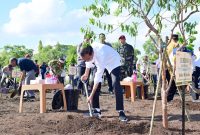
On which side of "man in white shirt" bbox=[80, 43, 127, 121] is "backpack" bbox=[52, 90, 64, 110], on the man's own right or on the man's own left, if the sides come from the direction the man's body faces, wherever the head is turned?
on the man's own right

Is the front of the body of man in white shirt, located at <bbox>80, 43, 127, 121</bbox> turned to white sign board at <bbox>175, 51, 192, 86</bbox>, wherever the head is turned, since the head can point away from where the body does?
no

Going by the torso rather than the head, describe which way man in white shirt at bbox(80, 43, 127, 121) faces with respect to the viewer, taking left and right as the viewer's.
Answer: facing the viewer and to the left of the viewer

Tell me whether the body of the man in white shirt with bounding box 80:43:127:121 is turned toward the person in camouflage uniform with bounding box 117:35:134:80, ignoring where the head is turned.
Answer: no
